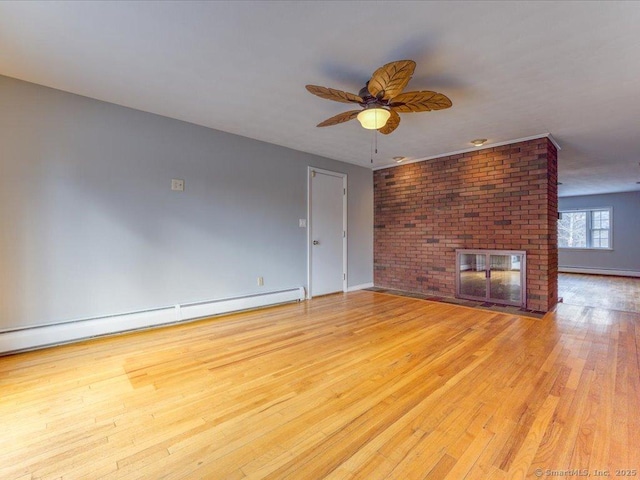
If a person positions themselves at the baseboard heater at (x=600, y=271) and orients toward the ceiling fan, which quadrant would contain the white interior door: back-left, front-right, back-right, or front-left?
front-right

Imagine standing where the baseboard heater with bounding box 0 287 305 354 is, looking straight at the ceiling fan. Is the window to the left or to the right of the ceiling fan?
left

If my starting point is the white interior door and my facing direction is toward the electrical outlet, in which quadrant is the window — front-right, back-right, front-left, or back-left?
back-left

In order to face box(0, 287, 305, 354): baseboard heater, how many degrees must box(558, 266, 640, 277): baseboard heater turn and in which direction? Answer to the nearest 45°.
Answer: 0° — it already faces it

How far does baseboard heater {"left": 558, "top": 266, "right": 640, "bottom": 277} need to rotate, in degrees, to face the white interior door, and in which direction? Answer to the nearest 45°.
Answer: approximately 45° to its right

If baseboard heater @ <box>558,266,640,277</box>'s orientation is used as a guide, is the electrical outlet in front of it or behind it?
in front

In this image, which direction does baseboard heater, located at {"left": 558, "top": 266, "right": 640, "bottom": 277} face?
toward the camera

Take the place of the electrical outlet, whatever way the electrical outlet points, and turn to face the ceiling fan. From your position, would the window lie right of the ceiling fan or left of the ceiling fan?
left

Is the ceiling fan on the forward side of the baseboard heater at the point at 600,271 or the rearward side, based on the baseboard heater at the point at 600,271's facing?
on the forward side
